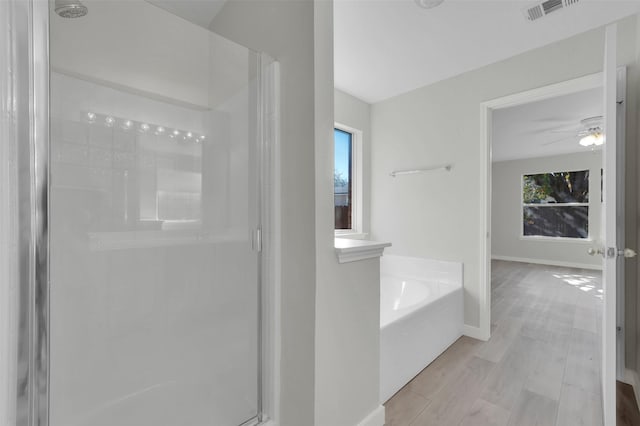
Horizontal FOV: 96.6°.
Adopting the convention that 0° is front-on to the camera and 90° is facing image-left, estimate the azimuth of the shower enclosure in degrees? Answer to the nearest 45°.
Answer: approximately 315°

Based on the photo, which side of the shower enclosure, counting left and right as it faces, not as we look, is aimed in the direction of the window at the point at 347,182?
left

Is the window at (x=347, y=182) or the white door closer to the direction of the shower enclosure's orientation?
the white door

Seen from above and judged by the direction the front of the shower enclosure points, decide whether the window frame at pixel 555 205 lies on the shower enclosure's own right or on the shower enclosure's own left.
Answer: on the shower enclosure's own left

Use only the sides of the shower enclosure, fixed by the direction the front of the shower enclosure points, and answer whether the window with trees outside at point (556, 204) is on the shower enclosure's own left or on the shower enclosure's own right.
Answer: on the shower enclosure's own left

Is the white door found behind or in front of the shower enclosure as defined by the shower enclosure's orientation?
in front

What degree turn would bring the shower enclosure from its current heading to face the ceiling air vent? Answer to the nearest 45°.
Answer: approximately 45° to its left
